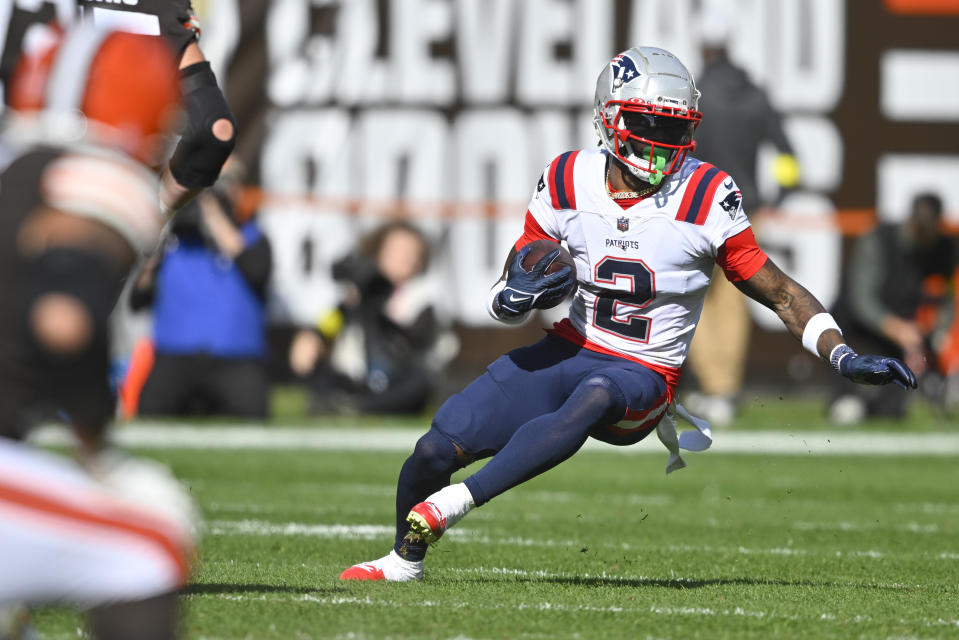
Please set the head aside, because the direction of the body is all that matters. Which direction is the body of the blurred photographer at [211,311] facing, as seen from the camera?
toward the camera

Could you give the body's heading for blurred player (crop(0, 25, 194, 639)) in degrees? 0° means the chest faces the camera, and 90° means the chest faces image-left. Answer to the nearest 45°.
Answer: approximately 225°

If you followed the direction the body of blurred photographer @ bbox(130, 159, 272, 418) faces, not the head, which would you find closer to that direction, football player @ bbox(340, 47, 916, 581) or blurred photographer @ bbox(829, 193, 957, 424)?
the football player

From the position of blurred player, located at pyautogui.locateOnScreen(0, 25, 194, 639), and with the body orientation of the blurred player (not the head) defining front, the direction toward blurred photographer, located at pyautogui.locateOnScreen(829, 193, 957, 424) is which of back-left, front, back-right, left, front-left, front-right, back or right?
front

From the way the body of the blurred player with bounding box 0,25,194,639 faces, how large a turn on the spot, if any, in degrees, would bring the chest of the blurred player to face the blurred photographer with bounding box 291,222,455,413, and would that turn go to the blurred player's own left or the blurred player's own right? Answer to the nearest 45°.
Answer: approximately 45° to the blurred player's own left

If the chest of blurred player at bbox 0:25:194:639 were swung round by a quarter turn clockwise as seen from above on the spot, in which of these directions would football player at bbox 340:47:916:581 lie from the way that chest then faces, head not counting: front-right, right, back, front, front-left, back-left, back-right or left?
left

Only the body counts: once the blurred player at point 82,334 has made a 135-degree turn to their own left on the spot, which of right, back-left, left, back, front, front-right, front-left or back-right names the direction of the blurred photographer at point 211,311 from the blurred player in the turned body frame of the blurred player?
right

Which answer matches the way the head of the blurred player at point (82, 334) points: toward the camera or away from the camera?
away from the camera

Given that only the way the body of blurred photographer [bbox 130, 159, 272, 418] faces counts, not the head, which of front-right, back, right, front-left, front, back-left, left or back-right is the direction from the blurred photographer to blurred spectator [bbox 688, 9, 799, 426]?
left

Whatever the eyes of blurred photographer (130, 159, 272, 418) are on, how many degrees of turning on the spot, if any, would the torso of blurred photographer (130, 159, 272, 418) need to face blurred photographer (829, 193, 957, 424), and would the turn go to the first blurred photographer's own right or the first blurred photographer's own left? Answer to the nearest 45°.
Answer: approximately 90° to the first blurred photographer's own left
